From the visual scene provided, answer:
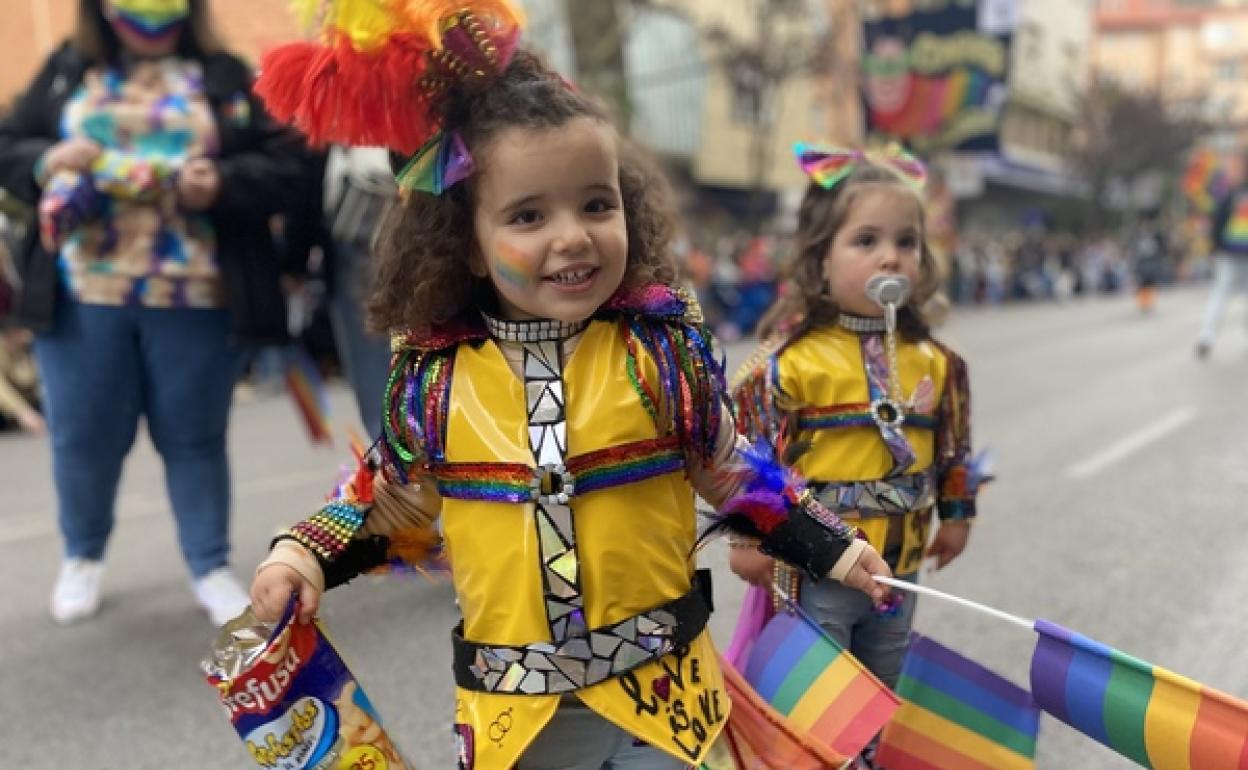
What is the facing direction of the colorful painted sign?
toward the camera

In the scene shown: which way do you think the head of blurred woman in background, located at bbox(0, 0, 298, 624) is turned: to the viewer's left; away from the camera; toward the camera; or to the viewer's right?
toward the camera

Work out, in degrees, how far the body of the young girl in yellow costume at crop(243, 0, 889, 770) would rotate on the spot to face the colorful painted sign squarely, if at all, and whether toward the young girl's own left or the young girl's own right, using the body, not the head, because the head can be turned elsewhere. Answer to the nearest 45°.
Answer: approximately 180°

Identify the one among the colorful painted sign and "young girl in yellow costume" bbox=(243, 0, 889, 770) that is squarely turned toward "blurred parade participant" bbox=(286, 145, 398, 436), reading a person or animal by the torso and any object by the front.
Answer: the colorful painted sign

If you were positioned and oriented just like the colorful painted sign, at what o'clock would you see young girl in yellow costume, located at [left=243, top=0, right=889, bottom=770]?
The young girl in yellow costume is roughly at 12 o'clock from the colorful painted sign.

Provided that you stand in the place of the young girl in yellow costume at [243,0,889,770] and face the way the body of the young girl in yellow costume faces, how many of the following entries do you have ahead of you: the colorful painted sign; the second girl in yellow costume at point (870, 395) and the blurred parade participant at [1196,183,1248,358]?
0

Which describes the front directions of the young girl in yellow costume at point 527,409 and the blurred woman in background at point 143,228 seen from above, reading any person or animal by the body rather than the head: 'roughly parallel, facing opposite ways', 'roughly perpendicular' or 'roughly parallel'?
roughly parallel

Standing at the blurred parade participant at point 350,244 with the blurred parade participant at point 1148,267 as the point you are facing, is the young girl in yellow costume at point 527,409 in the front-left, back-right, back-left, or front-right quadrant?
back-right

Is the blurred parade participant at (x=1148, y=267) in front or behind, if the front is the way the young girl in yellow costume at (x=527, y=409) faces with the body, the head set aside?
behind

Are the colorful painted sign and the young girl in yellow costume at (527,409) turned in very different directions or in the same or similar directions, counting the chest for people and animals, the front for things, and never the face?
same or similar directions

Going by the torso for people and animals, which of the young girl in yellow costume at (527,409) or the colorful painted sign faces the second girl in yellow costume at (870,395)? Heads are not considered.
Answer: the colorful painted sign

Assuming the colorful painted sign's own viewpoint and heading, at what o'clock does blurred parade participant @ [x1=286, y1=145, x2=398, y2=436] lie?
The blurred parade participant is roughly at 12 o'clock from the colorful painted sign.

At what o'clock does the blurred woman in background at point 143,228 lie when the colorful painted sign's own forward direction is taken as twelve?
The blurred woman in background is roughly at 12 o'clock from the colorful painted sign.

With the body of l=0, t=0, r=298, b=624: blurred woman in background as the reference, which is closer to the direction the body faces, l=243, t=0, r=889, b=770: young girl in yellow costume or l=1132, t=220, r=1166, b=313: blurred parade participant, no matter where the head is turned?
the young girl in yellow costume

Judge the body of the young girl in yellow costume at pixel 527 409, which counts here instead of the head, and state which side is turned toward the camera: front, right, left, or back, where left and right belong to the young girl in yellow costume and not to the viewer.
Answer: front

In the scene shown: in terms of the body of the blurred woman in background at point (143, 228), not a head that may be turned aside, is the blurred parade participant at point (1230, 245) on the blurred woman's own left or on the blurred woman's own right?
on the blurred woman's own left

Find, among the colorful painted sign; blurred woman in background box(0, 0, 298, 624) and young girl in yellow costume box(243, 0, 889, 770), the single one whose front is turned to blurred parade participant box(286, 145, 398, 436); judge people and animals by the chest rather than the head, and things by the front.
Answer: the colorful painted sign
